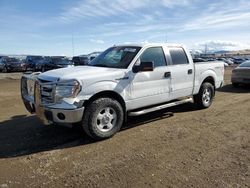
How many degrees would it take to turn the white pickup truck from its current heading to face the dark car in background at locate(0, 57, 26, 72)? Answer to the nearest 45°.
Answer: approximately 90° to its right

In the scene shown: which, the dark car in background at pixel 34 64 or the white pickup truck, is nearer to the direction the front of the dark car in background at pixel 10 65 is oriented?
the white pickup truck

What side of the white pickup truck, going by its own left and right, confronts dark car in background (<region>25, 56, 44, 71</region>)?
right

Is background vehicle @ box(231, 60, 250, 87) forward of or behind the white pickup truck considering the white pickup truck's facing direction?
behind

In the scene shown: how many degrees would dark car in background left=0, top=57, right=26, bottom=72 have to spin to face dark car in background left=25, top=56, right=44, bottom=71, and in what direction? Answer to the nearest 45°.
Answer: approximately 90° to its left

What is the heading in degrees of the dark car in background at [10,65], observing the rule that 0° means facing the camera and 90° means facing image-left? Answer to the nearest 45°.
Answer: approximately 315°

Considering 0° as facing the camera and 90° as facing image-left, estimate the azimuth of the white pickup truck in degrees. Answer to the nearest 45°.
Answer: approximately 45°
